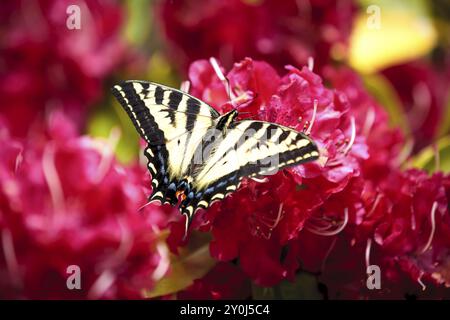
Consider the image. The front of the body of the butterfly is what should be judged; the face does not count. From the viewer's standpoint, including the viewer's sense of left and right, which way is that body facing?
facing away from the viewer and to the right of the viewer
